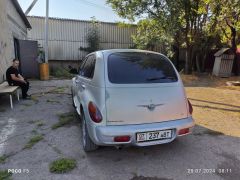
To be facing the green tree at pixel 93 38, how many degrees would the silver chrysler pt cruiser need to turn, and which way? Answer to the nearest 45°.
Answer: approximately 45° to its right

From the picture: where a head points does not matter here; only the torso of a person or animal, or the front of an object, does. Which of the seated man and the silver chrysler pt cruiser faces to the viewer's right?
the seated man

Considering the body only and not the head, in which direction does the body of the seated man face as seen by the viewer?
to the viewer's right

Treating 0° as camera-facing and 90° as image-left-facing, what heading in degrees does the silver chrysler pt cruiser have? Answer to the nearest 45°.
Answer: approximately 135°

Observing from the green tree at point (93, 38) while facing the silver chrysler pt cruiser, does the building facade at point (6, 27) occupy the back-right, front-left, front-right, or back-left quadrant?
front-right

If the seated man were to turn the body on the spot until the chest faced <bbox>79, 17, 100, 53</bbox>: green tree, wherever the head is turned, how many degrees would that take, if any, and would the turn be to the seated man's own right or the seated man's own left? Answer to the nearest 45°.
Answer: approximately 45° to the seated man's own left

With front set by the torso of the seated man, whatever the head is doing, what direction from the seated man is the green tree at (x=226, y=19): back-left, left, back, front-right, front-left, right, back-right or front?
front

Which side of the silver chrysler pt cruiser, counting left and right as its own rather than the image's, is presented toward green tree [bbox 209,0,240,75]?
right

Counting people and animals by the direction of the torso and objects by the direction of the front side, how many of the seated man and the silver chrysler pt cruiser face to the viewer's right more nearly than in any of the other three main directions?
1

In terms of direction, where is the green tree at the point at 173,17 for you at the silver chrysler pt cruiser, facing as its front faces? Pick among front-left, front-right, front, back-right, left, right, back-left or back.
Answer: front-right
